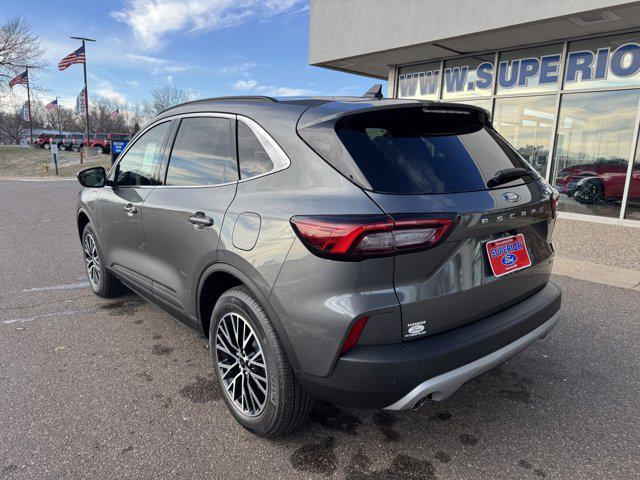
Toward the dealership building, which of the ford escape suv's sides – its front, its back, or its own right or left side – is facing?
right

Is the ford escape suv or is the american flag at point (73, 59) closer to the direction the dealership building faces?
the ford escape suv

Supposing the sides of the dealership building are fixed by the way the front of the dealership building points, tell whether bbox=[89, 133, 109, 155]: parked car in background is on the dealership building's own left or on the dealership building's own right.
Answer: on the dealership building's own right

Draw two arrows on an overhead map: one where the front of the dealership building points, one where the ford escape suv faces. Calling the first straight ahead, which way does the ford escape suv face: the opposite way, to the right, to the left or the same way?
to the right

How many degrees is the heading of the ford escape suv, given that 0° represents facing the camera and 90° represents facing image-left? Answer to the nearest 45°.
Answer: approximately 135°

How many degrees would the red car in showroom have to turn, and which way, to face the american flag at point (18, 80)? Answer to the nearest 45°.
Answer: approximately 45° to its right

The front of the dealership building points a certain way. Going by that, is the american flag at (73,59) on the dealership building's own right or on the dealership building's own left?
on the dealership building's own right

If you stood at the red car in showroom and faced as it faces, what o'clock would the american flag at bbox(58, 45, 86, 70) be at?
The american flag is roughly at 2 o'clock from the red car in showroom.
